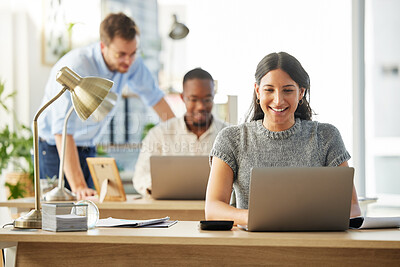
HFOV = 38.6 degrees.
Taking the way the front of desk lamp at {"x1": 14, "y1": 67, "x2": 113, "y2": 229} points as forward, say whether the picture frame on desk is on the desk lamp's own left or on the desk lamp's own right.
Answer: on the desk lamp's own left

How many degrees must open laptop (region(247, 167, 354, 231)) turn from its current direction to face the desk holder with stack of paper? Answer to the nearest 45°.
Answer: approximately 90° to its left

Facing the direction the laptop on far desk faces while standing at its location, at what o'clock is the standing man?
The standing man is roughly at 11 o'clock from the laptop on far desk.

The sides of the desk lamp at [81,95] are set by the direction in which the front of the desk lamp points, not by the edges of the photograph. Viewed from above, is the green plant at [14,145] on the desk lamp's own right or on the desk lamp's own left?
on the desk lamp's own left

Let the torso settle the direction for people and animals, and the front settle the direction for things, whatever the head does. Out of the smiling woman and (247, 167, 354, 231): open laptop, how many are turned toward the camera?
1

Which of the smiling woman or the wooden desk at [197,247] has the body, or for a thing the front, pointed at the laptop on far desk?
the wooden desk

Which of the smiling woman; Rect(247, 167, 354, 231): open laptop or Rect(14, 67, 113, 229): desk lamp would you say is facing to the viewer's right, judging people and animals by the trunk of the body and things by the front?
the desk lamp

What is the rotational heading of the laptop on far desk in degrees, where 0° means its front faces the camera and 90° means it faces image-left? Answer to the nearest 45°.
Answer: approximately 180°

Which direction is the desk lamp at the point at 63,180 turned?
to the viewer's right

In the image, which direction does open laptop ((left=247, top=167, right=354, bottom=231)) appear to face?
away from the camera

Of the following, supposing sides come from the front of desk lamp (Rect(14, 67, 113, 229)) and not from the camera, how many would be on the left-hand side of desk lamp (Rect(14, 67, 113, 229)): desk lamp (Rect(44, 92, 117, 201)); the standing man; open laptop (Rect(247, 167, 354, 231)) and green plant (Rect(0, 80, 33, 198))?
3

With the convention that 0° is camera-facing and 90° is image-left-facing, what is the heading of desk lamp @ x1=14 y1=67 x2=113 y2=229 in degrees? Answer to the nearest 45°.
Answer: approximately 270°
